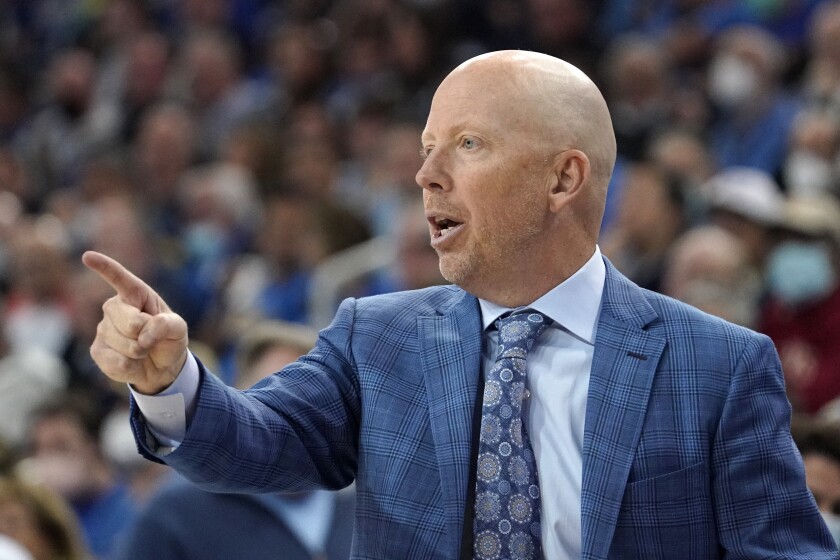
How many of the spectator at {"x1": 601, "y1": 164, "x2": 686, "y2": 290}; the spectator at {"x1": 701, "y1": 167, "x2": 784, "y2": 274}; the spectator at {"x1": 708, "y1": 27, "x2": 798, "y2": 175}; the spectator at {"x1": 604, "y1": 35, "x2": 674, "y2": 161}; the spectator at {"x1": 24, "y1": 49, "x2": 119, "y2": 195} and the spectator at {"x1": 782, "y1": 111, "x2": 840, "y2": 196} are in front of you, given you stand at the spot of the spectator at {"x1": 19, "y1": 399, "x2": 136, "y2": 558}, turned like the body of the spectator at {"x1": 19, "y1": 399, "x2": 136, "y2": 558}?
0

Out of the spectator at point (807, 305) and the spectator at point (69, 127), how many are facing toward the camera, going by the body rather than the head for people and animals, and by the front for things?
2

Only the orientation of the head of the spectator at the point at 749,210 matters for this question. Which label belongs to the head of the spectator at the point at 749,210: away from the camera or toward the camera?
toward the camera

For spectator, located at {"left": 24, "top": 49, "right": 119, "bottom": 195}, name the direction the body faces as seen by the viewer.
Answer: toward the camera

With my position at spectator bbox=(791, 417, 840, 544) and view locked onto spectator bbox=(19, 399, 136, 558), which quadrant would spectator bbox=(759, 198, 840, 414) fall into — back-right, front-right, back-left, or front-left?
front-right

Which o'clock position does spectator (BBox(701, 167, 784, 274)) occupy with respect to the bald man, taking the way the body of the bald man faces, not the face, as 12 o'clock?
The spectator is roughly at 5 o'clock from the bald man.

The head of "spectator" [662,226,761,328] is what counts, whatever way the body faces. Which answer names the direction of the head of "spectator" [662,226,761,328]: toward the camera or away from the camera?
toward the camera

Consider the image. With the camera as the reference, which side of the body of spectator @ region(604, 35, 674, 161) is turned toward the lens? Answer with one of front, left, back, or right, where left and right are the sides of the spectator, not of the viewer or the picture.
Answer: front

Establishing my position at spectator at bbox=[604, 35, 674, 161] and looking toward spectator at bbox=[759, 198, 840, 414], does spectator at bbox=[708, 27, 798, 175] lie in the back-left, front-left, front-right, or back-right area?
front-left

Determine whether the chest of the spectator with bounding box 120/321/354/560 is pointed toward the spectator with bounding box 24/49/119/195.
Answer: no

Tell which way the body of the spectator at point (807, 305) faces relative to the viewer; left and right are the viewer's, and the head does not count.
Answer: facing the viewer

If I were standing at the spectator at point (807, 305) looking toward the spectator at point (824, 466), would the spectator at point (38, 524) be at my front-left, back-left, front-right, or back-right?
front-right

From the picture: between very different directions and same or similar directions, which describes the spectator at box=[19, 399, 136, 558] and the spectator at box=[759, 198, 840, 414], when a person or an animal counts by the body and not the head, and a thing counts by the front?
same or similar directions

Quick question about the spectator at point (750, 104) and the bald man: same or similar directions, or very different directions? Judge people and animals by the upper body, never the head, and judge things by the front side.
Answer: same or similar directions

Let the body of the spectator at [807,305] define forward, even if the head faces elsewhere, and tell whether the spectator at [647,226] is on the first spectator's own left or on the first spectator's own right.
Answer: on the first spectator's own right

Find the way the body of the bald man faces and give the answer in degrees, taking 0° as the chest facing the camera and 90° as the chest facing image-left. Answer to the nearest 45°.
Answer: approximately 45°

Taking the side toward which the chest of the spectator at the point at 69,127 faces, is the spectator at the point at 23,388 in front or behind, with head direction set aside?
in front
